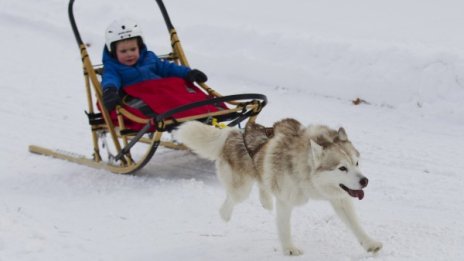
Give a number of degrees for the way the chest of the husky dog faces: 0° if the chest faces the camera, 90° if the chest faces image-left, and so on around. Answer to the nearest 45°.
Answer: approximately 315°

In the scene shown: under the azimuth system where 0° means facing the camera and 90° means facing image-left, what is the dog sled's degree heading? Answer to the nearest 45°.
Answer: approximately 315°

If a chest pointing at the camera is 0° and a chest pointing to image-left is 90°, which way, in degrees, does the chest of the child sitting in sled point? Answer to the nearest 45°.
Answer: approximately 315°

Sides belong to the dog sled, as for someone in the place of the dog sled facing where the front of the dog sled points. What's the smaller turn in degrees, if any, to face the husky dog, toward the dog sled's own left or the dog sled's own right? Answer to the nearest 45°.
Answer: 0° — it already faces it

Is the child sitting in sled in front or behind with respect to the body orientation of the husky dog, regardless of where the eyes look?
behind

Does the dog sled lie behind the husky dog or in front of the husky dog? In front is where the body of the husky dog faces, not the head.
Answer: behind
